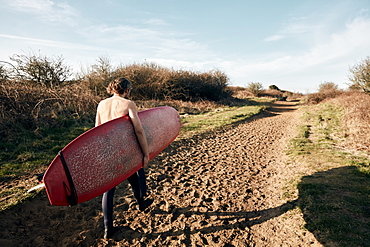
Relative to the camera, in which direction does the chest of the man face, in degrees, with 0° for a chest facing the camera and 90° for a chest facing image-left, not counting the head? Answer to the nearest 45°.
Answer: approximately 225°
